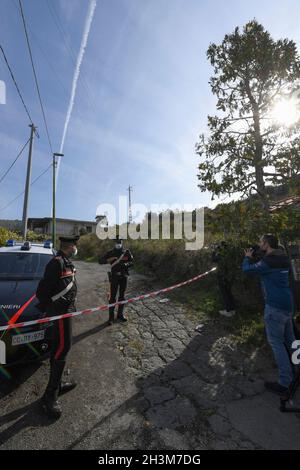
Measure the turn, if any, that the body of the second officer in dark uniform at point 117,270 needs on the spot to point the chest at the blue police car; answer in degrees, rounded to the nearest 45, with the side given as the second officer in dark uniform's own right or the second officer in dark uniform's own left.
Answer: approximately 45° to the second officer in dark uniform's own right

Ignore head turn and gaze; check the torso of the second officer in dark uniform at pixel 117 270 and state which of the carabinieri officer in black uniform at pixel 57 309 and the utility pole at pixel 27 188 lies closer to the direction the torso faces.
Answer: the carabinieri officer in black uniform

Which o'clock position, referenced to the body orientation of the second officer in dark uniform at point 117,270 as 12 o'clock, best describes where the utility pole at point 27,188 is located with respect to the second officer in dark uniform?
The utility pole is roughly at 5 o'clock from the second officer in dark uniform.

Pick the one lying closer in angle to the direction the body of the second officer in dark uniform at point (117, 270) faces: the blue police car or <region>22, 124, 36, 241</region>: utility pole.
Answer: the blue police car

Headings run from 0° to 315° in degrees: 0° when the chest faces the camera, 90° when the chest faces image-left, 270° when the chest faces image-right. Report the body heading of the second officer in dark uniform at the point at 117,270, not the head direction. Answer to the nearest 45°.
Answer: approximately 0°

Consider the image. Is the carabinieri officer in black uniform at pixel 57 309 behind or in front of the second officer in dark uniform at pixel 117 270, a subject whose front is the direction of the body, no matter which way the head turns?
in front

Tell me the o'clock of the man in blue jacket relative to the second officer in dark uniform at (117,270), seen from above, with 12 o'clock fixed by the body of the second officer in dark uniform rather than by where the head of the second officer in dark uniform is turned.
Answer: The man in blue jacket is roughly at 11 o'clock from the second officer in dark uniform.
